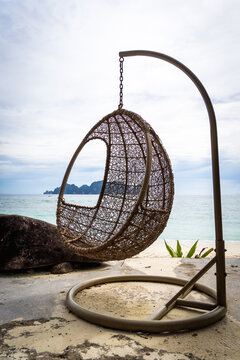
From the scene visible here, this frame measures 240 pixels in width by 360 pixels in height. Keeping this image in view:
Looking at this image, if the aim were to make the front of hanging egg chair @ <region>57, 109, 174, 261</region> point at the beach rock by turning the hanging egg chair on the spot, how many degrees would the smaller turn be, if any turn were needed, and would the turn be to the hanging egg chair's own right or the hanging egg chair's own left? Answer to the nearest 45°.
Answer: approximately 90° to the hanging egg chair's own right

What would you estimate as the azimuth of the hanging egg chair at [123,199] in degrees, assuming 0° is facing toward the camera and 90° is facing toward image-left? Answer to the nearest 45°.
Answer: approximately 45°
